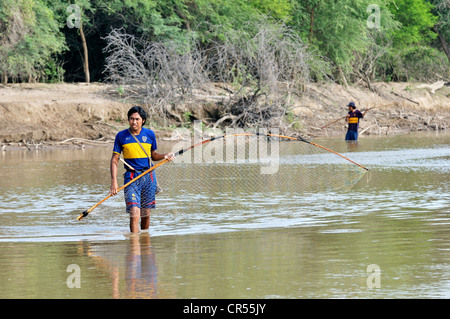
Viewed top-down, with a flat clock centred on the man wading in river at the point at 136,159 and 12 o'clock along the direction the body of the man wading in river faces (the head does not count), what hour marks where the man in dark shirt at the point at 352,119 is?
The man in dark shirt is roughly at 7 o'clock from the man wading in river.

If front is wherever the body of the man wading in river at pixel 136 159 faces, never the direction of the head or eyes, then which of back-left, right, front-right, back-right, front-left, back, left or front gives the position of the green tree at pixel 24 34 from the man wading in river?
back

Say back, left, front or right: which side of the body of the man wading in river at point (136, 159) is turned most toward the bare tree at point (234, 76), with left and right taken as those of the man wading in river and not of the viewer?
back

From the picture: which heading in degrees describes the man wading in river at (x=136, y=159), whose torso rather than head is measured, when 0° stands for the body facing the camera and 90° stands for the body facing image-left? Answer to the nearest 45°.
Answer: approximately 0°

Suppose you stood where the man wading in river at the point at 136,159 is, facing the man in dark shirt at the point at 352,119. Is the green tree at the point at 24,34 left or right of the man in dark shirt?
left
